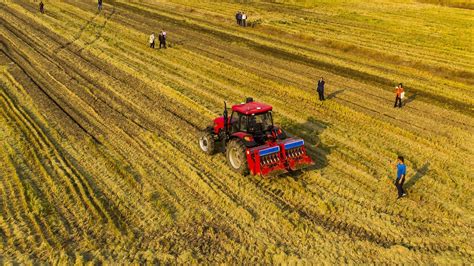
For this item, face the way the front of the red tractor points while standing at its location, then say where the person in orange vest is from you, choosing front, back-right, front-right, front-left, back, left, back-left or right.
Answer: right

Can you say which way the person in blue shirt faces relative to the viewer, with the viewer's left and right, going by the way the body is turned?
facing to the left of the viewer

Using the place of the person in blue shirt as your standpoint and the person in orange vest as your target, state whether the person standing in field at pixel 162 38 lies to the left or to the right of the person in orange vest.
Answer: left

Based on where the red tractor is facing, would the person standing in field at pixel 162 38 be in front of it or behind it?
in front

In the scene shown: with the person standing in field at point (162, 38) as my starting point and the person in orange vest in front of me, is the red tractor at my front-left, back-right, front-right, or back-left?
front-right

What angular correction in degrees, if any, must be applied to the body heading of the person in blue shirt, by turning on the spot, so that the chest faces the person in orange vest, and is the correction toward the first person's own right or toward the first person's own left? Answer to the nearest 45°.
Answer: approximately 90° to the first person's own right

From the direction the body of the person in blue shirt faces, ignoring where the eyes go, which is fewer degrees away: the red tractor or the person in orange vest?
the red tractor

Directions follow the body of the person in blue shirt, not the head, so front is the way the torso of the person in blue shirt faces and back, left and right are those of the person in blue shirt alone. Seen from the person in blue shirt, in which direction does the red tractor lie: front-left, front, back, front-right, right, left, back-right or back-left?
front

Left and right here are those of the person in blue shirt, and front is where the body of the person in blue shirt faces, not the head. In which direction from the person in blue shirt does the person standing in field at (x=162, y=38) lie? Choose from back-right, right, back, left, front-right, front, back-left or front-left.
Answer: front-right

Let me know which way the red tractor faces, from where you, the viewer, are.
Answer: facing away from the viewer and to the left of the viewer
